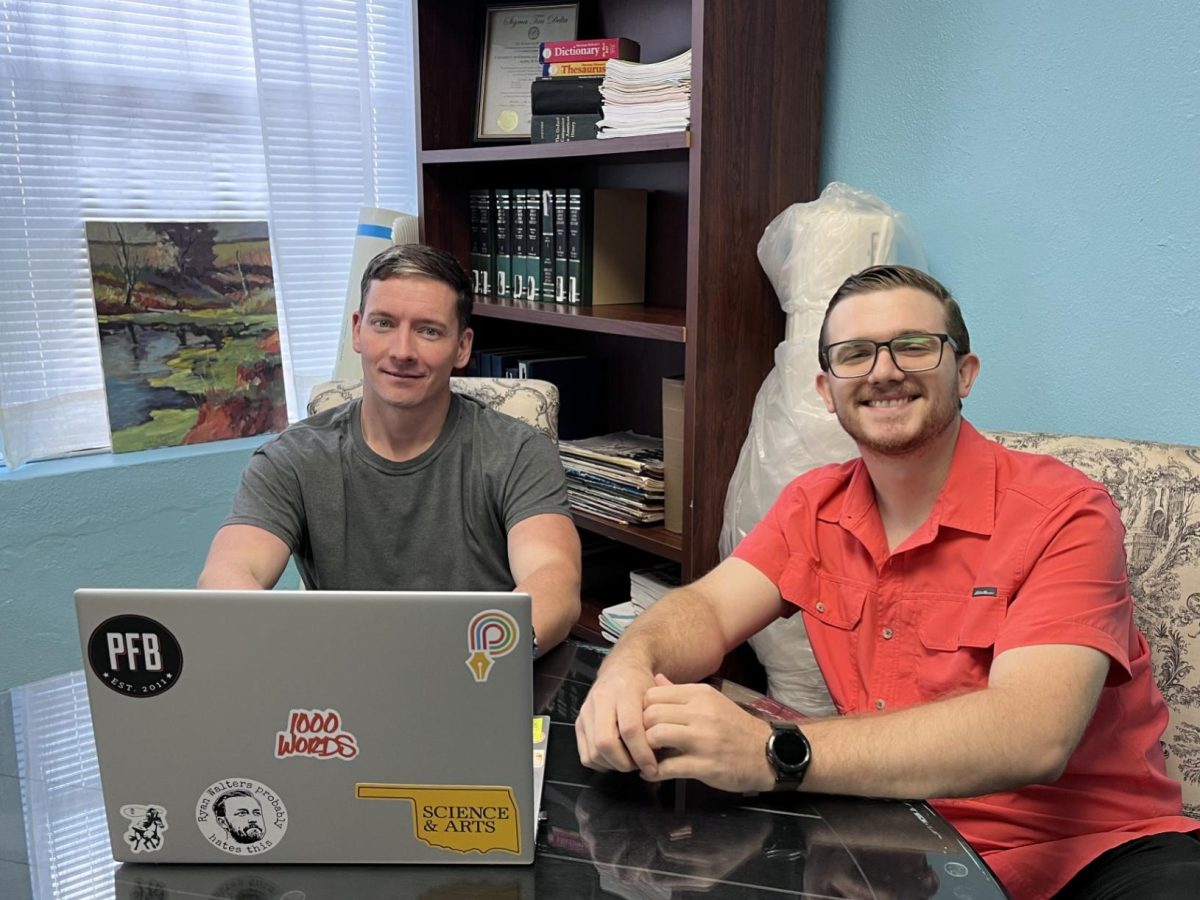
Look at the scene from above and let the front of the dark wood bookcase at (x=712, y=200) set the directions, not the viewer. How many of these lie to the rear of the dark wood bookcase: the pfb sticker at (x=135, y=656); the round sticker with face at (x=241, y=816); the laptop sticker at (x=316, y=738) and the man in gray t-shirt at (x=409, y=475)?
0

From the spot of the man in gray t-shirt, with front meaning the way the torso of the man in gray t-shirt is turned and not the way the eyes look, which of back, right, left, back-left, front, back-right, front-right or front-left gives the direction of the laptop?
front

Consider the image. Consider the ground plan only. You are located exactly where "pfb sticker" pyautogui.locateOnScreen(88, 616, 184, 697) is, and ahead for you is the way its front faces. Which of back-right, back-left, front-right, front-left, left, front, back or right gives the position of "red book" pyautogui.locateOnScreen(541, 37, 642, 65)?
back-left

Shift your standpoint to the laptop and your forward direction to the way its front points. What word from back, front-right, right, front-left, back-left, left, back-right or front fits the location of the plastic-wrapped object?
front-right

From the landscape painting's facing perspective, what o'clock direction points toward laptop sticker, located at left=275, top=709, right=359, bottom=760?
The laptop sticker is roughly at 12 o'clock from the landscape painting.

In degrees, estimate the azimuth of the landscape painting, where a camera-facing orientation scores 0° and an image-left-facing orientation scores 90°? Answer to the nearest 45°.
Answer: approximately 0°

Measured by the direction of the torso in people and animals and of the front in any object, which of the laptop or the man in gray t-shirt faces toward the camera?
the man in gray t-shirt

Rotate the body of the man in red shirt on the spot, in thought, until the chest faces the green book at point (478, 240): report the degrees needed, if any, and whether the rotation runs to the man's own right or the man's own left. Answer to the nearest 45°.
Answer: approximately 90° to the man's own right

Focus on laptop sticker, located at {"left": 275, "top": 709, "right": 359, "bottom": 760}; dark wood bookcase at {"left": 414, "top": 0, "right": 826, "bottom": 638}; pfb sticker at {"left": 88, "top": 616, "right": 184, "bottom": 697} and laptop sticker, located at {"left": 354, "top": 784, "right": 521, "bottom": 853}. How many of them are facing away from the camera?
0

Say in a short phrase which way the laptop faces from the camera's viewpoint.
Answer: facing away from the viewer

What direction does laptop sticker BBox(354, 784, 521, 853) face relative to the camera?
toward the camera

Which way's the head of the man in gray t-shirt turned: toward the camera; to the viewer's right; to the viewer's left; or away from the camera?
toward the camera

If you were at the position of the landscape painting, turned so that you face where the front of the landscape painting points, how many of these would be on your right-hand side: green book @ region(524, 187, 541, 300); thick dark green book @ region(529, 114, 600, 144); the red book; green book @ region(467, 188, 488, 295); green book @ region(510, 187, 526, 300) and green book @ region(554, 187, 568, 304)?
0

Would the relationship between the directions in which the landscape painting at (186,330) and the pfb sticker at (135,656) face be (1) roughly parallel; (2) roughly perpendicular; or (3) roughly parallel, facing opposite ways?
roughly parallel

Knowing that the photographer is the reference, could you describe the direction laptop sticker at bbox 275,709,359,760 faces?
facing the viewer

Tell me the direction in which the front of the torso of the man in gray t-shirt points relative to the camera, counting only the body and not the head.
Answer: toward the camera

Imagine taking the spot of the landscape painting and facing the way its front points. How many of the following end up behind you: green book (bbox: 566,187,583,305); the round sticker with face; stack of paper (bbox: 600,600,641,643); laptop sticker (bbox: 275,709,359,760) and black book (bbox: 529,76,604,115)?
0

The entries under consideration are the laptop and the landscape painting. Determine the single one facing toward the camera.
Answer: the landscape painting

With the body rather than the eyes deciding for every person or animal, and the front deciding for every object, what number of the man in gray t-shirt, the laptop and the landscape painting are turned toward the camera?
2
